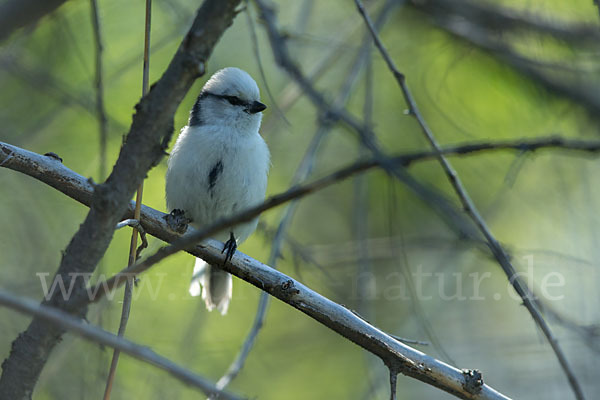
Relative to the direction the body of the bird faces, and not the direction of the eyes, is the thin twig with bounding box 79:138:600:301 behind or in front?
in front

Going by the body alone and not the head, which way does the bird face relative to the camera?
toward the camera

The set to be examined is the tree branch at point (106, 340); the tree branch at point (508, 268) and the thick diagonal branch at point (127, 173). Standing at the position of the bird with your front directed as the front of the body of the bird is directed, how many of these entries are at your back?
0

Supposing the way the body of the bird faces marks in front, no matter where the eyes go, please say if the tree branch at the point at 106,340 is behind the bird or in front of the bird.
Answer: in front
